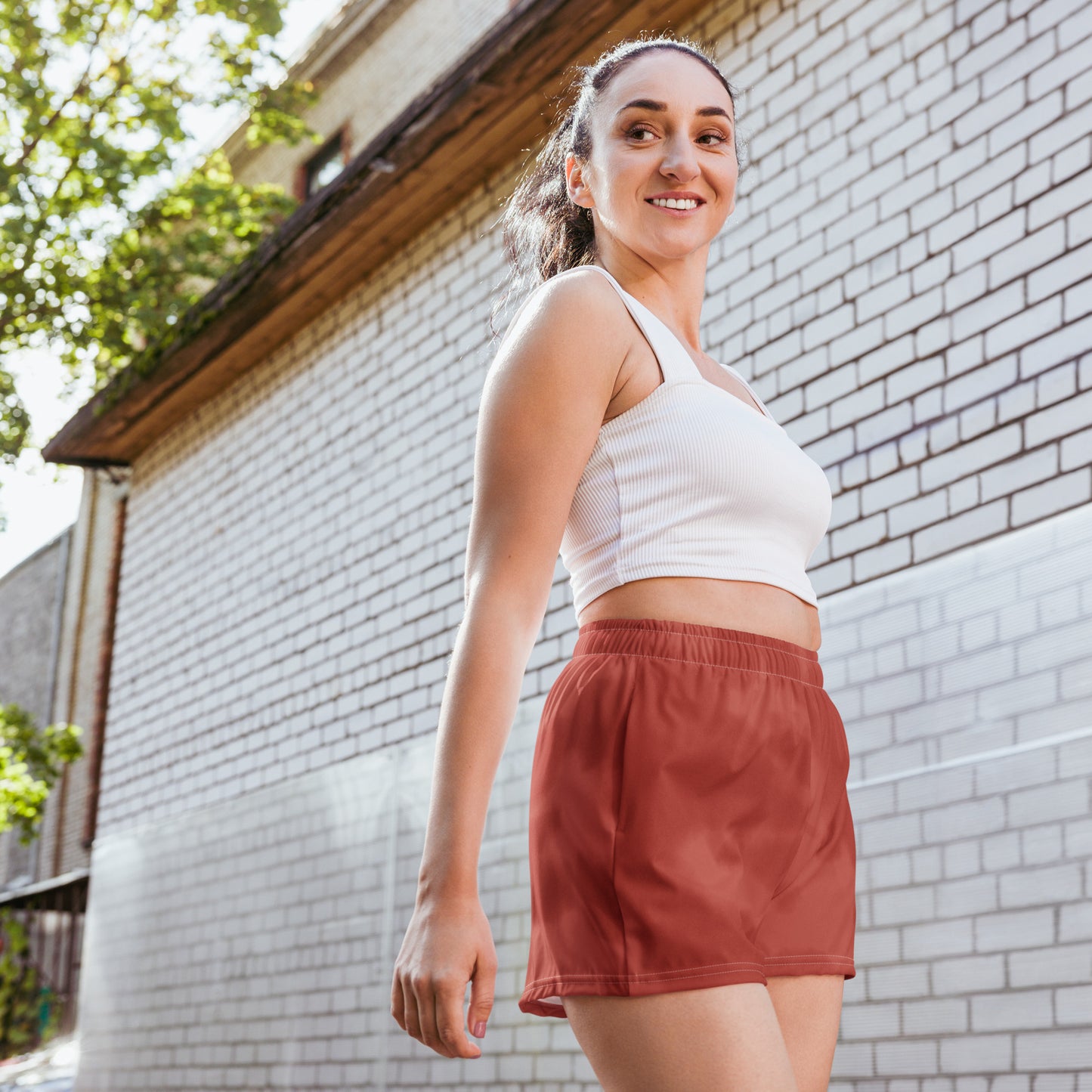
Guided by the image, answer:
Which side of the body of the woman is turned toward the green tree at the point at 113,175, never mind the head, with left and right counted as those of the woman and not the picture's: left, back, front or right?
back

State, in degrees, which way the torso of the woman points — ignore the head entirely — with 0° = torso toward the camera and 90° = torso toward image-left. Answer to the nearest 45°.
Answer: approximately 315°

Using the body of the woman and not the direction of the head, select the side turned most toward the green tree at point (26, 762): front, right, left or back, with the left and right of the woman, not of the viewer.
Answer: back
